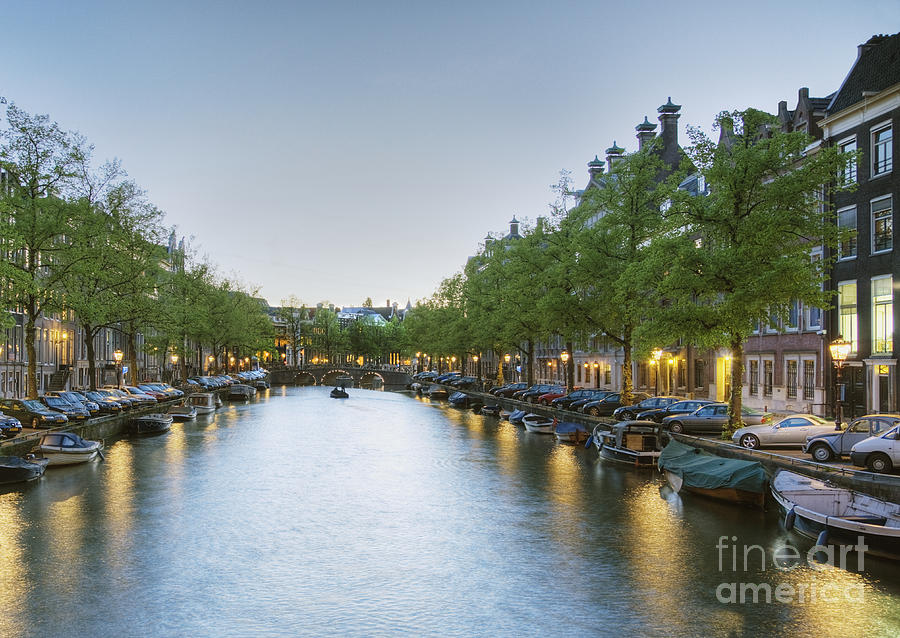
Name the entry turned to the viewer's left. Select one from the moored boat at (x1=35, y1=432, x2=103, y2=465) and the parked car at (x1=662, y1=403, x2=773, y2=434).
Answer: the parked car

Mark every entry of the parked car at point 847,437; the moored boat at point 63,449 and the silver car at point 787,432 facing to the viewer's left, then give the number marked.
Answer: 2

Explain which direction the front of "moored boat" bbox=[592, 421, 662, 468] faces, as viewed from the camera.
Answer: facing away from the viewer and to the left of the viewer

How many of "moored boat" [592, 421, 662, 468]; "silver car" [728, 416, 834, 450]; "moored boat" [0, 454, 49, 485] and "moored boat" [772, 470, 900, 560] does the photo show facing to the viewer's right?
1

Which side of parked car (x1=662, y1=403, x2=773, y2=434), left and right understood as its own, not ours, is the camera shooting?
left

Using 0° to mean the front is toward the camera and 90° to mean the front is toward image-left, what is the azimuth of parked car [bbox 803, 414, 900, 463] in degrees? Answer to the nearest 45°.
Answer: approximately 90°

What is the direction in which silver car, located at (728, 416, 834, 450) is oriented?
to the viewer's left

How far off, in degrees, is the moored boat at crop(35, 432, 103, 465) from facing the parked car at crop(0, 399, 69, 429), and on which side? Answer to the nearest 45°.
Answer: approximately 90° to its left

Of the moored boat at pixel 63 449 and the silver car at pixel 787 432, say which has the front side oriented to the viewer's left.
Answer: the silver car

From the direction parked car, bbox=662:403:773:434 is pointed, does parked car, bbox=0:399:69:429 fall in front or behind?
in front

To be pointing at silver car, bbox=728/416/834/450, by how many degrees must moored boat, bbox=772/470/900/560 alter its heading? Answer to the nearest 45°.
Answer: approximately 45° to its right
